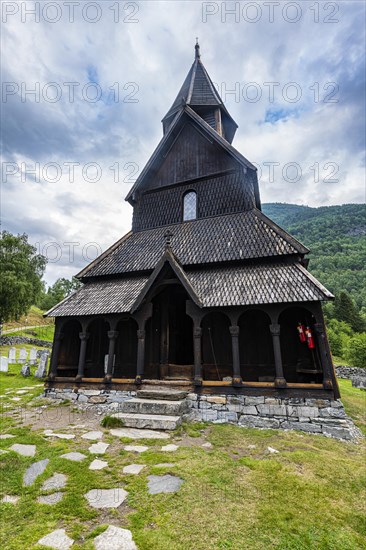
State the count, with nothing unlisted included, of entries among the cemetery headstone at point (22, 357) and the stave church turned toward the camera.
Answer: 2

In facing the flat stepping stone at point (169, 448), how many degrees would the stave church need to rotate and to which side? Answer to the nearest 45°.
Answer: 0° — it already faces it

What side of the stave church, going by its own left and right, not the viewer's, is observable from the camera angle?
front

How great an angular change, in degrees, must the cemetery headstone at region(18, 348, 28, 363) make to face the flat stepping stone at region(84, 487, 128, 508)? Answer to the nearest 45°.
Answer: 0° — it already faces it

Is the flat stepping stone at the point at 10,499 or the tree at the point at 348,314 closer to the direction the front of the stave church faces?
the flat stepping stone

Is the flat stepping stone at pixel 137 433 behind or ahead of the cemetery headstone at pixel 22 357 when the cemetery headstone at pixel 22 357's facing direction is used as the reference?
ahead

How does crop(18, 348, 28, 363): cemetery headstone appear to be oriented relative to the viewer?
toward the camera

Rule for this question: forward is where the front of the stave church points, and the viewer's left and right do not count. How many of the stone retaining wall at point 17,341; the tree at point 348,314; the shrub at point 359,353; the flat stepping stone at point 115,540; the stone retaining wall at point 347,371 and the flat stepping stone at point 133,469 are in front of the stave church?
2

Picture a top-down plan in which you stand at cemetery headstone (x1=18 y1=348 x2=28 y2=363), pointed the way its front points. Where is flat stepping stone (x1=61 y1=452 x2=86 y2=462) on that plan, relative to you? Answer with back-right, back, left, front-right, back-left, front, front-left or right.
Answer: front

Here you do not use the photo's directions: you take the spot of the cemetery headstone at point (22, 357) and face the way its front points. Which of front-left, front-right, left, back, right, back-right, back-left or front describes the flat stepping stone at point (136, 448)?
front

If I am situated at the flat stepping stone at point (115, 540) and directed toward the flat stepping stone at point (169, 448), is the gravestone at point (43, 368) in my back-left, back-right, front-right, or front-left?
front-left

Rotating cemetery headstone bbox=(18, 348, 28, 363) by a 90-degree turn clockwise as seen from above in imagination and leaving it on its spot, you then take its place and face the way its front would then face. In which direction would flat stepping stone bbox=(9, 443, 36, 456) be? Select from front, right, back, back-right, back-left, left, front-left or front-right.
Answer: left

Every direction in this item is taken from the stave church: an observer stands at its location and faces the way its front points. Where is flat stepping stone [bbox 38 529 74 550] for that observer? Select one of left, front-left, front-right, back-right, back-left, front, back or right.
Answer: front

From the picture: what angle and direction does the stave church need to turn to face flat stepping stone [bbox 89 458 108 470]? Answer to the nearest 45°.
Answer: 0° — it already faces it

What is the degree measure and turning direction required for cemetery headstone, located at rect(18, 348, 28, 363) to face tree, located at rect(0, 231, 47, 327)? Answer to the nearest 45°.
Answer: approximately 180°

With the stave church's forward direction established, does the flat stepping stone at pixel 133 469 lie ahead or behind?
ahead

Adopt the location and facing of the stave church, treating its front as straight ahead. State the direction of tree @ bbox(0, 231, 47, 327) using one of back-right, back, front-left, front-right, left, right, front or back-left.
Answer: back-right

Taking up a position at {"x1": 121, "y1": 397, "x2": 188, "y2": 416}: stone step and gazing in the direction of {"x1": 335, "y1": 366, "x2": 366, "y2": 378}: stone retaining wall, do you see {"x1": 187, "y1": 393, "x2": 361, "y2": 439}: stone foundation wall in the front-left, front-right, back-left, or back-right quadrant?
front-right

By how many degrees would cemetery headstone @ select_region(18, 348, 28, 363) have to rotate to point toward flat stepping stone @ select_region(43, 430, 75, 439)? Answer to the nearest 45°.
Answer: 0° — it already faces it

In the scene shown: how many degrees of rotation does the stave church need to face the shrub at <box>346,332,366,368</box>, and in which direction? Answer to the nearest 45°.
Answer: approximately 135° to its left
